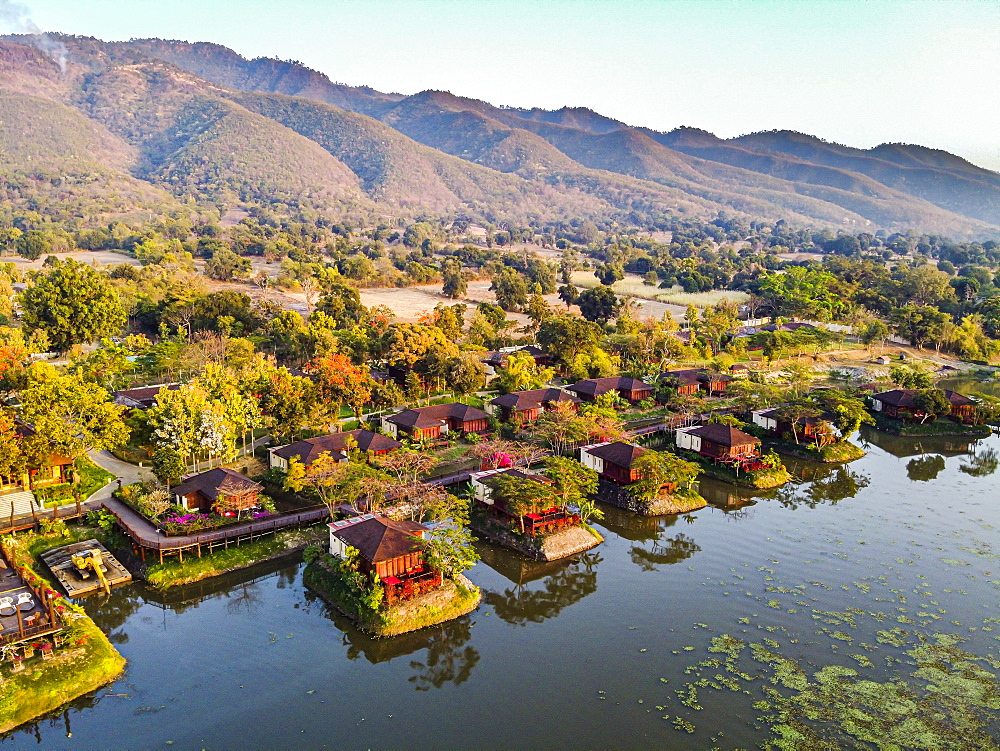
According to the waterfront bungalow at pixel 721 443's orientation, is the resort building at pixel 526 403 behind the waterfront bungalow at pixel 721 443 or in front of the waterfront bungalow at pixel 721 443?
behind

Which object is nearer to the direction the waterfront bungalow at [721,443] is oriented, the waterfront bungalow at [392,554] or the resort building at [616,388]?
the waterfront bungalow

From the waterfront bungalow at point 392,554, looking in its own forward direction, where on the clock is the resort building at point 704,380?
The resort building is roughly at 9 o'clock from the waterfront bungalow.

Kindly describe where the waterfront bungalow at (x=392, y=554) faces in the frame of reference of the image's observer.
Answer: facing the viewer and to the right of the viewer

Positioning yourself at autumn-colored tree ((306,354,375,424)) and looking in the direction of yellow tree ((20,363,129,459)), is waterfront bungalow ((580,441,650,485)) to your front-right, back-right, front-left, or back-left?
back-left

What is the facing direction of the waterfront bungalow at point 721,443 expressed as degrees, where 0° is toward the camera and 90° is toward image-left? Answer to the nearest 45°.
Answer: approximately 315°

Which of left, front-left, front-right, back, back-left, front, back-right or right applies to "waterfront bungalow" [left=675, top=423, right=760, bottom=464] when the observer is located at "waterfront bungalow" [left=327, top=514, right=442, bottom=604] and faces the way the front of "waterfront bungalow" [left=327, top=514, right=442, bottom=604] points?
left

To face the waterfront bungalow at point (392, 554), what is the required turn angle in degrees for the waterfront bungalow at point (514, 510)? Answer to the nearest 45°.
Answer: approximately 90° to its right

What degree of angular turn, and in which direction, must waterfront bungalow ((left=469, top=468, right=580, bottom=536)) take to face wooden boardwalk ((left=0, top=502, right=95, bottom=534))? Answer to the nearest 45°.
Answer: approximately 135° to its right

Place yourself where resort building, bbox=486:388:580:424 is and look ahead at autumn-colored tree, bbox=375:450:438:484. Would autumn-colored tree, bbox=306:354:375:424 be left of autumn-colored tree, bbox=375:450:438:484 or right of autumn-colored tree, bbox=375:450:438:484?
right

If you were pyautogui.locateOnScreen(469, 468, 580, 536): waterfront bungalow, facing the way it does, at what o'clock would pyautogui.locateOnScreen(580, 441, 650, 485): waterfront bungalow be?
pyautogui.locateOnScreen(580, 441, 650, 485): waterfront bungalow is roughly at 9 o'clock from pyautogui.locateOnScreen(469, 468, 580, 536): waterfront bungalow.

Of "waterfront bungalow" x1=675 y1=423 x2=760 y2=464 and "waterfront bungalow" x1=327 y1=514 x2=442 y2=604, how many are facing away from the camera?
0

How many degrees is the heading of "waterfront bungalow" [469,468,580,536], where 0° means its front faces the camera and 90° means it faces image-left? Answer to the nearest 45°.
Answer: approximately 315°

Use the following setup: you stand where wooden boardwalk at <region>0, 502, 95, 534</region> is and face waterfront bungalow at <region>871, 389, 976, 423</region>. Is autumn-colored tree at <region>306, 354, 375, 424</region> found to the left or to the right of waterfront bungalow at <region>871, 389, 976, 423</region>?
left

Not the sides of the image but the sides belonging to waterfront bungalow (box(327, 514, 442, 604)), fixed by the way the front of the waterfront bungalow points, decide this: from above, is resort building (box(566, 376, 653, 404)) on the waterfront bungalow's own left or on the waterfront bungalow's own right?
on the waterfront bungalow's own left

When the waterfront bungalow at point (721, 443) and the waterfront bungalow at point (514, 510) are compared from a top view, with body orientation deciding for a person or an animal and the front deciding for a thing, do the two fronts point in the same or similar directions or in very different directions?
same or similar directions
